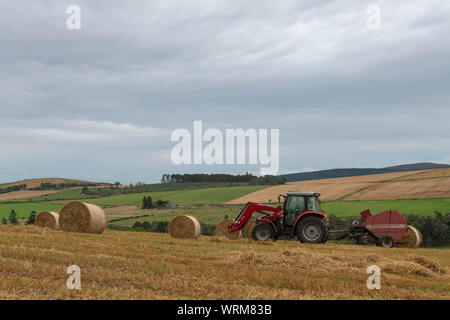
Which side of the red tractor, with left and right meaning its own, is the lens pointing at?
left

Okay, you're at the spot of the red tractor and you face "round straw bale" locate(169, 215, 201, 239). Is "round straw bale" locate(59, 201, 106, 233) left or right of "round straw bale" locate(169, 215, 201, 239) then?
left

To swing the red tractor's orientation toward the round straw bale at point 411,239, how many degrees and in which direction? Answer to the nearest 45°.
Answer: approximately 135° to its right

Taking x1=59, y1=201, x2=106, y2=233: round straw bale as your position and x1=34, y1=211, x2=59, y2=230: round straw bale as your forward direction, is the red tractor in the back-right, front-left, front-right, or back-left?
back-right

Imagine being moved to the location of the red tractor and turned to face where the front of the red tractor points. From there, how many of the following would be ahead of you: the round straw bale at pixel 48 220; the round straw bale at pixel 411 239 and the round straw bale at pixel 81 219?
2

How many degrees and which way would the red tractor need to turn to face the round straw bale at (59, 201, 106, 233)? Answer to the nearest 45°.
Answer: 0° — it already faces it

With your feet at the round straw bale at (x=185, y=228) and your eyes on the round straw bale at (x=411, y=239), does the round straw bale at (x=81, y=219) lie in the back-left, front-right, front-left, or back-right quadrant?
back-right
